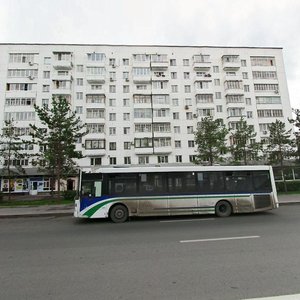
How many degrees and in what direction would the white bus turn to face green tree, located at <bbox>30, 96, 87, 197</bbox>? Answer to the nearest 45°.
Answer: approximately 45° to its right

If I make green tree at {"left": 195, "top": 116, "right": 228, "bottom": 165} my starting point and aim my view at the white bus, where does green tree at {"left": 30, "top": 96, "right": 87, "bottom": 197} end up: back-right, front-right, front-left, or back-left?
front-right

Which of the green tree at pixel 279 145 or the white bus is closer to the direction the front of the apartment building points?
the white bus

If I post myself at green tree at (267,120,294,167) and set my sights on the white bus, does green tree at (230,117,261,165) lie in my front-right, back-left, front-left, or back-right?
front-right

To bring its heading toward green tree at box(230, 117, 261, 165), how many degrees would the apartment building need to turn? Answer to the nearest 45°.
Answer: approximately 45° to its left

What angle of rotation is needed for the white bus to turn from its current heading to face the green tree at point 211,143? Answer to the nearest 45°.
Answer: approximately 90° to its right

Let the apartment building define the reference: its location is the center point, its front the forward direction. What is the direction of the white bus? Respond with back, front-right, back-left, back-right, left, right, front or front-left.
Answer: front

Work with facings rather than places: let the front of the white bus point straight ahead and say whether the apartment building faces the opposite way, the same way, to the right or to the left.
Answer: to the left

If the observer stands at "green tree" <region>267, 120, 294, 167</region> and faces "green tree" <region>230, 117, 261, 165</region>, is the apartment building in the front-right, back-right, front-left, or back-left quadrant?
front-right

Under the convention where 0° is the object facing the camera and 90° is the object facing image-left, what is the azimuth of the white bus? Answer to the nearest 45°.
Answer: approximately 90°

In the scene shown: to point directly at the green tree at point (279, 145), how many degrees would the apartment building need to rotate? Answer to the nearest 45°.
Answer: approximately 45° to its left

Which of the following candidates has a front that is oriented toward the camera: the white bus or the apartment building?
the apartment building

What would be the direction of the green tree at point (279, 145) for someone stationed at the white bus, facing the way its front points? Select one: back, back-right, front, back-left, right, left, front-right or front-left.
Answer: back-right

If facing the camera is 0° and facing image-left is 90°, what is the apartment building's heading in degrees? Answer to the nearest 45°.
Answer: approximately 0°
